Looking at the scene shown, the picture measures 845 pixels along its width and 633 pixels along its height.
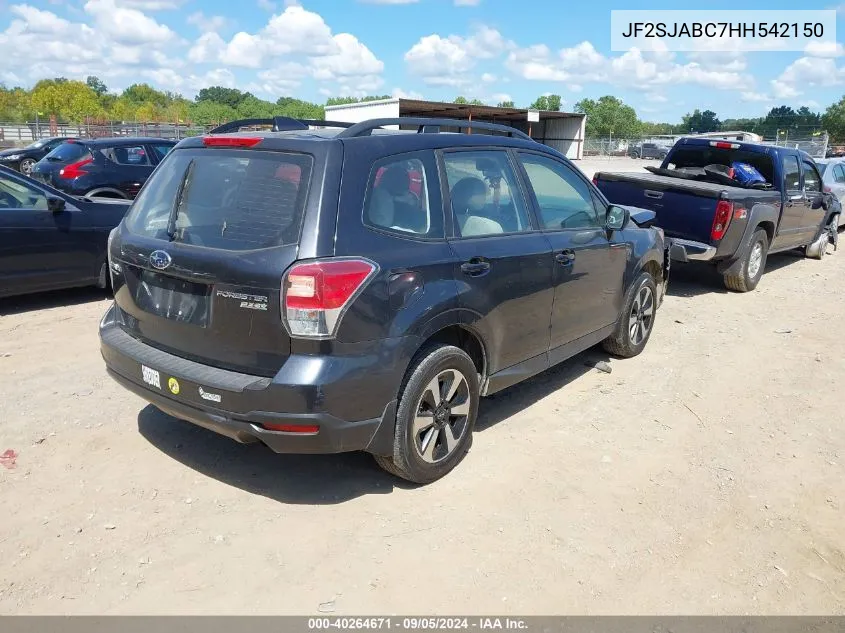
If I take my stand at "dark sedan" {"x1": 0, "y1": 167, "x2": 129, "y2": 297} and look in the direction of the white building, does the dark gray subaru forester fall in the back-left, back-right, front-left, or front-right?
back-right

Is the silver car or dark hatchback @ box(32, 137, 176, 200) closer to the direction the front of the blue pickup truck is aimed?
the silver car

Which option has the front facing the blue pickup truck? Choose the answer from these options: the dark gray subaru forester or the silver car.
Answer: the dark gray subaru forester

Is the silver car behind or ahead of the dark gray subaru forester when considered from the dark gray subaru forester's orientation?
ahead

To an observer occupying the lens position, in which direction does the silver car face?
facing away from the viewer and to the right of the viewer

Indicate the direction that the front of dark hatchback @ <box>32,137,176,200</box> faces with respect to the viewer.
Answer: facing away from the viewer and to the right of the viewer

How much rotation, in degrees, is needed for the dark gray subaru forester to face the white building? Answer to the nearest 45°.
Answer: approximately 45° to its left

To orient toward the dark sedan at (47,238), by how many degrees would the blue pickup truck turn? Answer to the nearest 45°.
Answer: approximately 180°

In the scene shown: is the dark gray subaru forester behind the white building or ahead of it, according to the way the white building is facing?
ahead

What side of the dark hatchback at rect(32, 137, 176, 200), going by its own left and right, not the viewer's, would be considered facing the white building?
front

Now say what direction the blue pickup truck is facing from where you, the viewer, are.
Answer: facing away from the viewer and to the right of the viewer
